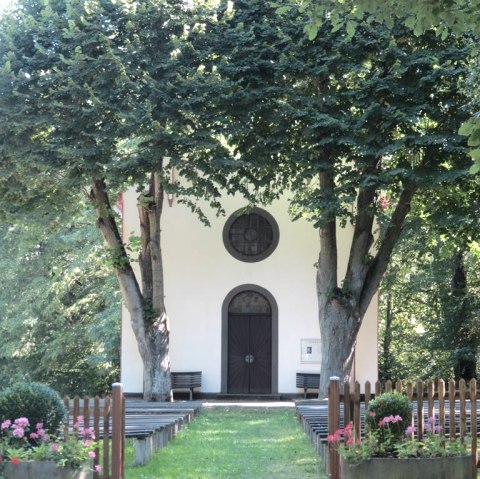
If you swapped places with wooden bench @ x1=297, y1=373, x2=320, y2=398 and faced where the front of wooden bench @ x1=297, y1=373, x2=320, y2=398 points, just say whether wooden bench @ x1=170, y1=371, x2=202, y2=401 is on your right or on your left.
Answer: on your right

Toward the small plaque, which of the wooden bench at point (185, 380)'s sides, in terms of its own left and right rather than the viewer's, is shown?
left

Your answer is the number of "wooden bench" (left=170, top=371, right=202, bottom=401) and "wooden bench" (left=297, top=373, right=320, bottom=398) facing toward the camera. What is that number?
2

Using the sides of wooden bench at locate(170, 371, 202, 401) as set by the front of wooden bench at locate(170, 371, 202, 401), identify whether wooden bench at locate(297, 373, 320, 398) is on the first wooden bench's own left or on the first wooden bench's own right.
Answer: on the first wooden bench's own left

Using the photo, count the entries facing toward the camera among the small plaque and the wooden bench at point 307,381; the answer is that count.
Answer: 2
